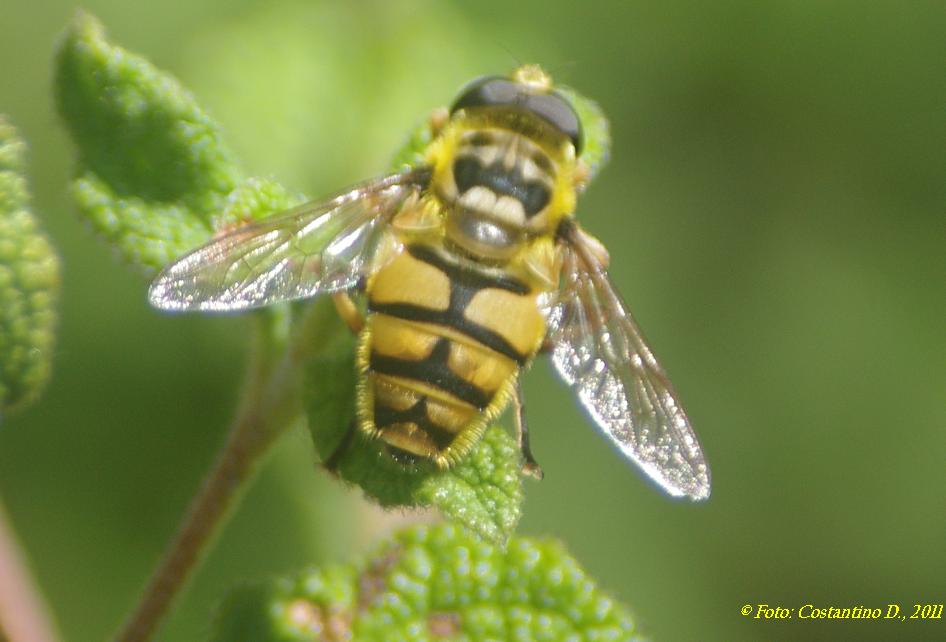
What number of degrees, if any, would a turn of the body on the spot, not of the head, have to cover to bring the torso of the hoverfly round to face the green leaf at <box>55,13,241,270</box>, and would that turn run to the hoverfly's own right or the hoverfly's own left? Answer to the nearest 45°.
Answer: approximately 90° to the hoverfly's own left

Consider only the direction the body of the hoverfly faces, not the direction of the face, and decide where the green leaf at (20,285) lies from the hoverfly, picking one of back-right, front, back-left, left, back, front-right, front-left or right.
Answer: left

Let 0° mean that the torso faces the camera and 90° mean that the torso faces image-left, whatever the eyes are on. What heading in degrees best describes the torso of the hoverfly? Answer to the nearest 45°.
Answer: approximately 180°
